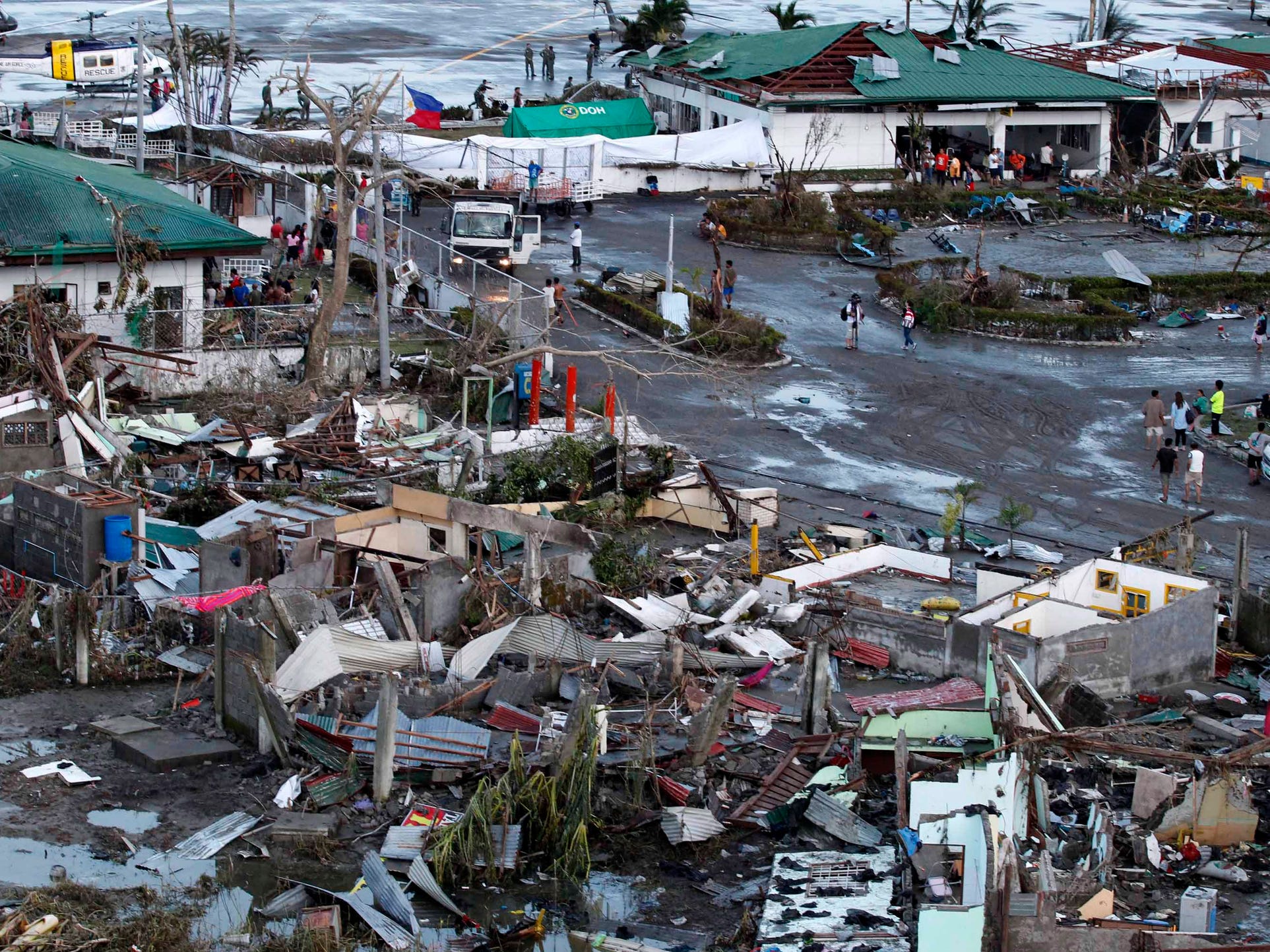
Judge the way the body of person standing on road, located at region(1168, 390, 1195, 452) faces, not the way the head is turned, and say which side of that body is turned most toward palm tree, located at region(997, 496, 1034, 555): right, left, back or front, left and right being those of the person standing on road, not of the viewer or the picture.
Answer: back

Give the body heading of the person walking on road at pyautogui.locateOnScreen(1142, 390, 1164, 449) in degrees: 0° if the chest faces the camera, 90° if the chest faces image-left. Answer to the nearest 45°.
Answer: approximately 180°

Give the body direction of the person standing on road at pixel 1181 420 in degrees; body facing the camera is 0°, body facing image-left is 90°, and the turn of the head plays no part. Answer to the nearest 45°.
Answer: approximately 180°

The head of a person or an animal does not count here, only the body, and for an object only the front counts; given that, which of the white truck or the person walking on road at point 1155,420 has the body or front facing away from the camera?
the person walking on road

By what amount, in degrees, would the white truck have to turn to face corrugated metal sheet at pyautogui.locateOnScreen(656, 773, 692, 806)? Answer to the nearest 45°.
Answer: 0° — it already faces it

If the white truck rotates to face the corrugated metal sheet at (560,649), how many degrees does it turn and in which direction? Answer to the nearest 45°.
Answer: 0° — it already faces it

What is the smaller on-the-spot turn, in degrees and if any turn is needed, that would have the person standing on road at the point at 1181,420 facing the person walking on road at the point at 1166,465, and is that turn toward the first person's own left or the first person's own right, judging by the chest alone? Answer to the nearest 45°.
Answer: approximately 180°

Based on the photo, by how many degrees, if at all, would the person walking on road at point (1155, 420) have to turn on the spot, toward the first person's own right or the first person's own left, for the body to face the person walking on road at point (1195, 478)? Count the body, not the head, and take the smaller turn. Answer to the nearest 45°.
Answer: approximately 180°

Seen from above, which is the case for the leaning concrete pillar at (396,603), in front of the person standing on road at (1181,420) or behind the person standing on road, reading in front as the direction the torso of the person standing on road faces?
behind

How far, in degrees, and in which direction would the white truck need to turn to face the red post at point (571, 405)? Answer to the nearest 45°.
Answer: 0° — it already faces it

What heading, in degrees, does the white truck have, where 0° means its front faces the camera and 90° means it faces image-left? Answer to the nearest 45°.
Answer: approximately 0°

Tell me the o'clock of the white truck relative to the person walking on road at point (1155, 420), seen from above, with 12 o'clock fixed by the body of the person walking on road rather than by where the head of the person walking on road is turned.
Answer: The white truck is roughly at 10 o'clock from the person walking on road.

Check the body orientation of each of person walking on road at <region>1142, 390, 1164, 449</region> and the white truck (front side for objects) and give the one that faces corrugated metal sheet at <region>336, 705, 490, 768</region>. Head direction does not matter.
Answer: the white truck
